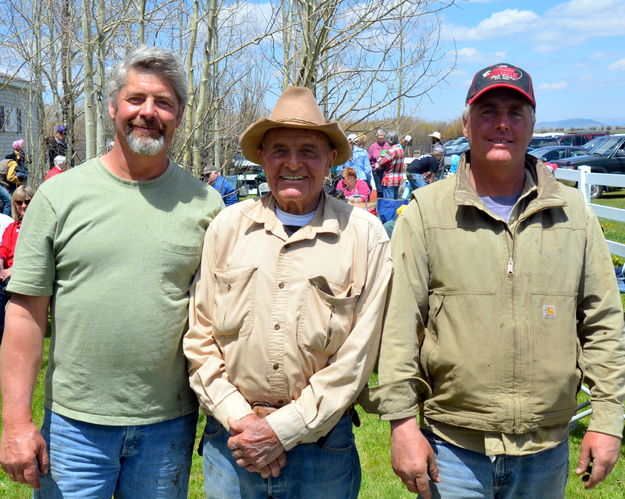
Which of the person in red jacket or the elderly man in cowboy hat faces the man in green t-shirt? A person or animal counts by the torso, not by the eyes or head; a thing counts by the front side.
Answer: the person in red jacket

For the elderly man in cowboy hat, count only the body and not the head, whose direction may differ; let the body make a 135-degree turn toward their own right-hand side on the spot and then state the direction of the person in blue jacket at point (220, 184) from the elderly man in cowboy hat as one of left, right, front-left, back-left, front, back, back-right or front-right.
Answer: front-right

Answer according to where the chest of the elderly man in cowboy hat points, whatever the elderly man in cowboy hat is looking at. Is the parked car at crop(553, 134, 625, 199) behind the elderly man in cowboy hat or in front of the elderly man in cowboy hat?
behind

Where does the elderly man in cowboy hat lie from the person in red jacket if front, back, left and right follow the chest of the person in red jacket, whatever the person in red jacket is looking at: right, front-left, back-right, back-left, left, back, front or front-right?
front

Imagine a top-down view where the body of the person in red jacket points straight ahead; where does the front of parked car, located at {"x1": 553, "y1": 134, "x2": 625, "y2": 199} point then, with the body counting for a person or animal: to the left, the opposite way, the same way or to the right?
to the right

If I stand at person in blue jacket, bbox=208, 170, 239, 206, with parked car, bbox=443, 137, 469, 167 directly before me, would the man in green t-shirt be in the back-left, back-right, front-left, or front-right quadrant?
back-right

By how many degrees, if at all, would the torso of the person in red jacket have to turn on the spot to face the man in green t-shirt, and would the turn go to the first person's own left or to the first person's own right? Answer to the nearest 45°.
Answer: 0° — they already face them

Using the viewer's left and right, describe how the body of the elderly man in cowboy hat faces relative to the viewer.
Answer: facing the viewer

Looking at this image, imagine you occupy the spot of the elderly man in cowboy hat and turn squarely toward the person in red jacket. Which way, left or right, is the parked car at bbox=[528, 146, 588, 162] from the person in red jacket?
right

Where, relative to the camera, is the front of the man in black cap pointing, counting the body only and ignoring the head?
toward the camera

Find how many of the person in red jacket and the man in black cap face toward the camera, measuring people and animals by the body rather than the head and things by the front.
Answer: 2
